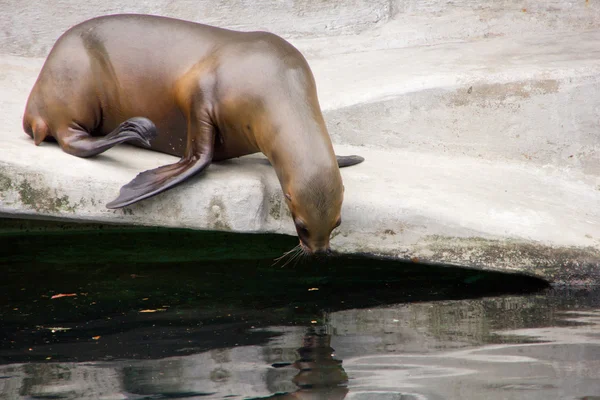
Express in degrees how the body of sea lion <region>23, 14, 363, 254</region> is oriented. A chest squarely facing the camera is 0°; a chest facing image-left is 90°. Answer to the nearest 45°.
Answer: approximately 315°
